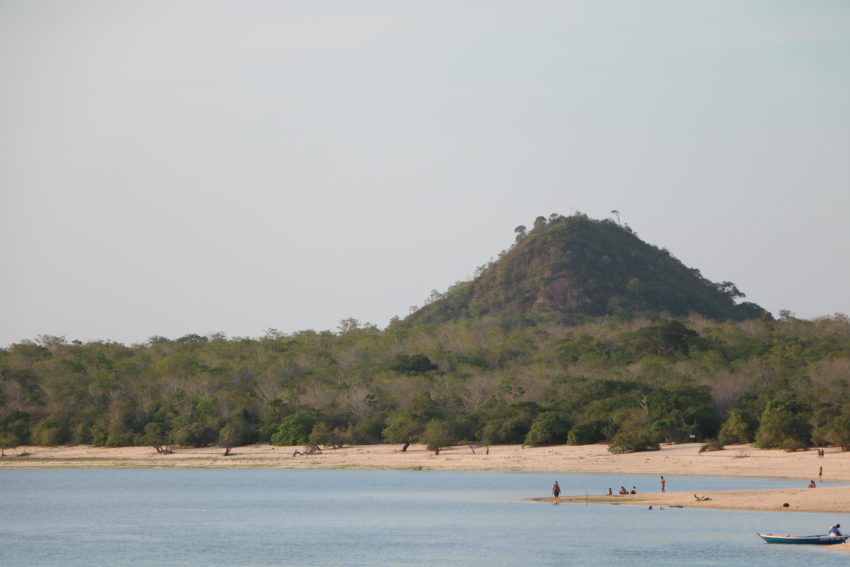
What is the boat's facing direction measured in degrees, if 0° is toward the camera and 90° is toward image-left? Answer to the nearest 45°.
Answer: approximately 90°
